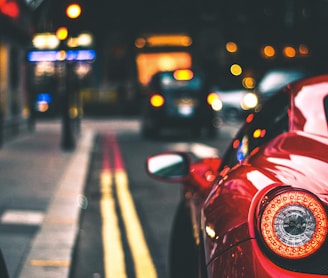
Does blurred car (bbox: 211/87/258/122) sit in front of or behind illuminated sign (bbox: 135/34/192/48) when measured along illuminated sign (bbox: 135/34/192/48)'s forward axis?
in front

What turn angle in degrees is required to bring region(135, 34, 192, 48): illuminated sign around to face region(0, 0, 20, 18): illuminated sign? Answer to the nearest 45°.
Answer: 0° — it already faces it

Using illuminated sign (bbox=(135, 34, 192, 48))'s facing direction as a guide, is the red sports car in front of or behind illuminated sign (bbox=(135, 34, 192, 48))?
in front

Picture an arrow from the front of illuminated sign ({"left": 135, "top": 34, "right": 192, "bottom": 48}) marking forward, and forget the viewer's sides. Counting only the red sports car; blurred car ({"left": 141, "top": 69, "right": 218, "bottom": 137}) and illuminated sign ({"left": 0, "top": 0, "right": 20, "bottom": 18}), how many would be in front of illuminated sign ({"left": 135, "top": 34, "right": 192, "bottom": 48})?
3

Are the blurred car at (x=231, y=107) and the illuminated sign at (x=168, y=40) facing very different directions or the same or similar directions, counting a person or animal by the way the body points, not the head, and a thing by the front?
same or similar directions

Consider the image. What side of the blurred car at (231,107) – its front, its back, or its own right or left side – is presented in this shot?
front

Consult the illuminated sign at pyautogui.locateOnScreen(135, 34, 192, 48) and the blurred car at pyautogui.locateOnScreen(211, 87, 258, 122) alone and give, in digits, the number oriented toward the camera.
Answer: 2

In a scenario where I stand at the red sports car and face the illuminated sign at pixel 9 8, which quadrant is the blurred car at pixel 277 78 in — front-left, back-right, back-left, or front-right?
front-right

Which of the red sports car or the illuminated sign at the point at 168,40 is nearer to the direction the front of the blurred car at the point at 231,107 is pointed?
the red sports car

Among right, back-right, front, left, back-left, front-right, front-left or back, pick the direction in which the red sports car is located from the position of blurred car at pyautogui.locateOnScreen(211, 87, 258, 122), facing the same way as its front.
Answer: front
